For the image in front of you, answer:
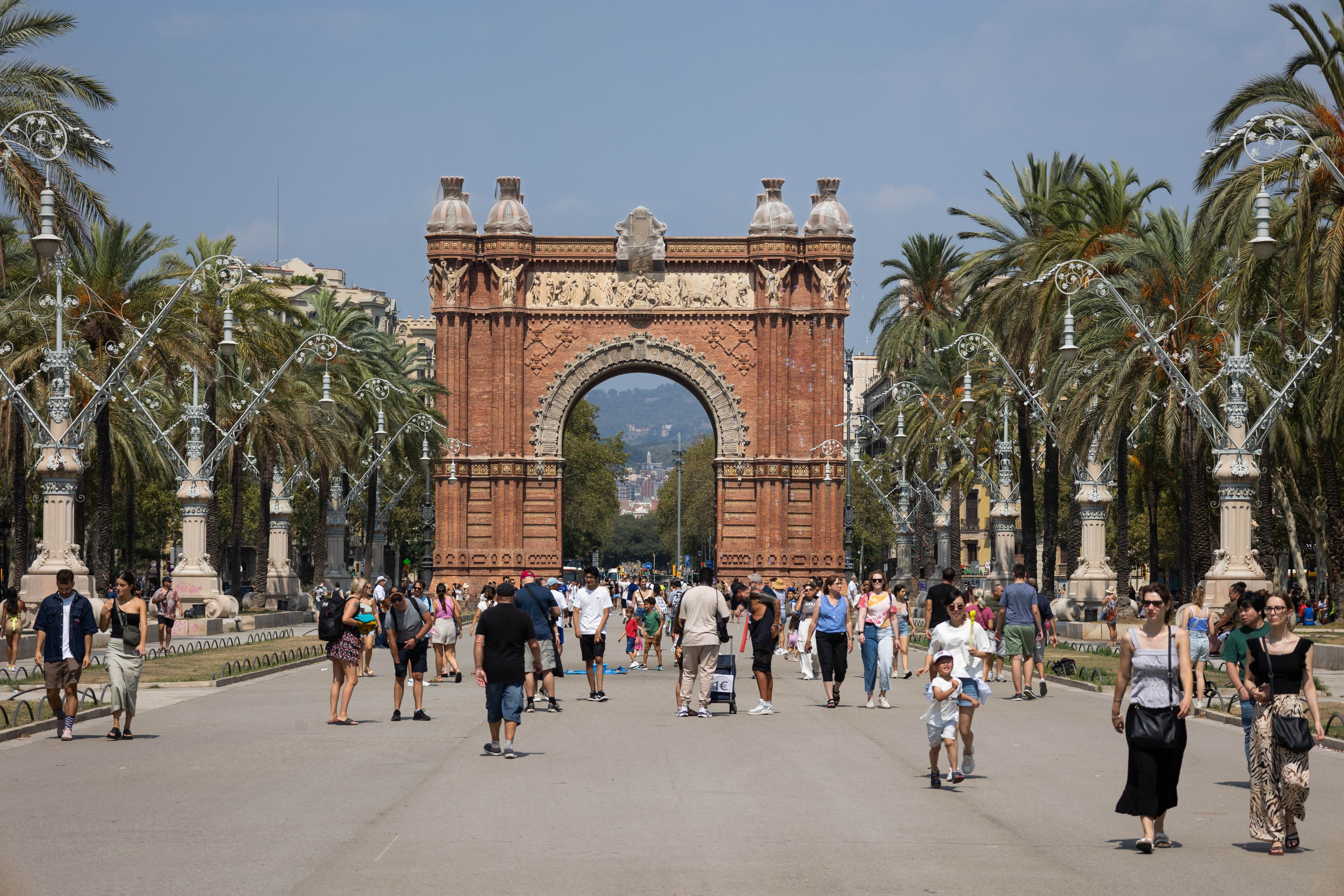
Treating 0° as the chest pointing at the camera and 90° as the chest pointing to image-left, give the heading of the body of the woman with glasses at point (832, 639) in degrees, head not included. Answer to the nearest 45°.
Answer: approximately 0°

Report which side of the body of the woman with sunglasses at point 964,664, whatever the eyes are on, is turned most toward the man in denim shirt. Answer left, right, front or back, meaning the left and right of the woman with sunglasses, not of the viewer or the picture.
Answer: right

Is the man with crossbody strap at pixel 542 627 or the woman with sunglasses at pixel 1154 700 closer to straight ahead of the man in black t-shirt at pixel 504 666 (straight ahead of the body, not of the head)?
the man with crossbody strap

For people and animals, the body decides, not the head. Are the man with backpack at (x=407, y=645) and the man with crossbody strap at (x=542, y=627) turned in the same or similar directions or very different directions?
very different directions

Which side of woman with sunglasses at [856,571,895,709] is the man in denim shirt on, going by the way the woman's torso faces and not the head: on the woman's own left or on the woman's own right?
on the woman's own right

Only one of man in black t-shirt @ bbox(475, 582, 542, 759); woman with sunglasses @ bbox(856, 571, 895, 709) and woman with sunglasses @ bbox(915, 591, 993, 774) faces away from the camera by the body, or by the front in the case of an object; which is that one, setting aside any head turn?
the man in black t-shirt

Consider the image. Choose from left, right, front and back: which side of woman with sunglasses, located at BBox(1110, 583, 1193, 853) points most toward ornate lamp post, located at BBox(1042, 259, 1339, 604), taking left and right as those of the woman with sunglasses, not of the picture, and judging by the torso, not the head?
back

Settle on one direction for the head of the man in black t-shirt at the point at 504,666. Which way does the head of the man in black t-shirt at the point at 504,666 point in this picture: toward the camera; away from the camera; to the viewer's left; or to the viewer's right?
away from the camera
